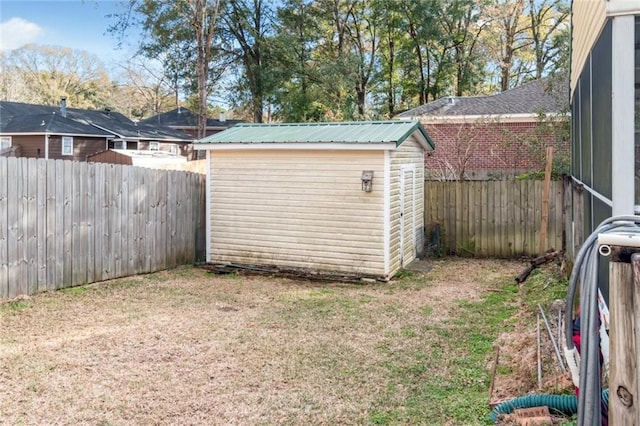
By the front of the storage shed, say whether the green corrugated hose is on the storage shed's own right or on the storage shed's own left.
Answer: on the storage shed's own right

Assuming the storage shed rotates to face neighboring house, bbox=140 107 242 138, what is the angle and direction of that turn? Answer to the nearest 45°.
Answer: approximately 90° to its left

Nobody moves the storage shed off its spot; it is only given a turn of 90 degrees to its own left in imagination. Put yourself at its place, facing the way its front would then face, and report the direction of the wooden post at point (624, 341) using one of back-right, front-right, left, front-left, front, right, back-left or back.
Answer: back

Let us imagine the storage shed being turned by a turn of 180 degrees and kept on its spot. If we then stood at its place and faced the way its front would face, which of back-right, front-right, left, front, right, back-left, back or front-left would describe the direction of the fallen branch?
back

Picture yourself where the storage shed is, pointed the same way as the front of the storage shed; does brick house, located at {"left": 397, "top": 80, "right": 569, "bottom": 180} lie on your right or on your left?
on your left

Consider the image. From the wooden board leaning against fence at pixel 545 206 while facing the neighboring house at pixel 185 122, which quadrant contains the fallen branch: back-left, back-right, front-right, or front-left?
back-left

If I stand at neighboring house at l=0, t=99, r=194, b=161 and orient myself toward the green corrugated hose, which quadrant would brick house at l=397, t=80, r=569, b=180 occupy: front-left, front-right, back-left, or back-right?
front-left

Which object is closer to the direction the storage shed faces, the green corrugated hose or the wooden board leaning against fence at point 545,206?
the wooden board leaning against fence

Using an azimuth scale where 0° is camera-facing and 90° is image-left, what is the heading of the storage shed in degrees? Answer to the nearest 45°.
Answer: approximately 270°

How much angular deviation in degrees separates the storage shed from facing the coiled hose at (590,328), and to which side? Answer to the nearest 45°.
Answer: approximately 90° to its right

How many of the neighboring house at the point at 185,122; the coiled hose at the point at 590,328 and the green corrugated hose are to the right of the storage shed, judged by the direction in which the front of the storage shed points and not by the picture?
2
